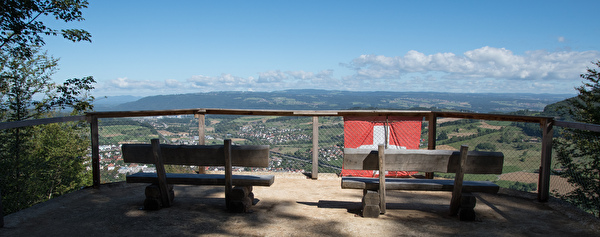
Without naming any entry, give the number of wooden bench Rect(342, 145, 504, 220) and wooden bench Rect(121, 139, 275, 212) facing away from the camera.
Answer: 2

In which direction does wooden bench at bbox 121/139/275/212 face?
away from the camera

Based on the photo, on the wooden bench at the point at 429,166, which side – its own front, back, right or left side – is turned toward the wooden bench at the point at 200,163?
left

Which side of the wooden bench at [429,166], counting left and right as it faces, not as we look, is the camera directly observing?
back

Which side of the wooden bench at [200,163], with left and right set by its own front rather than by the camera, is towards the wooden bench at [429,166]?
right
